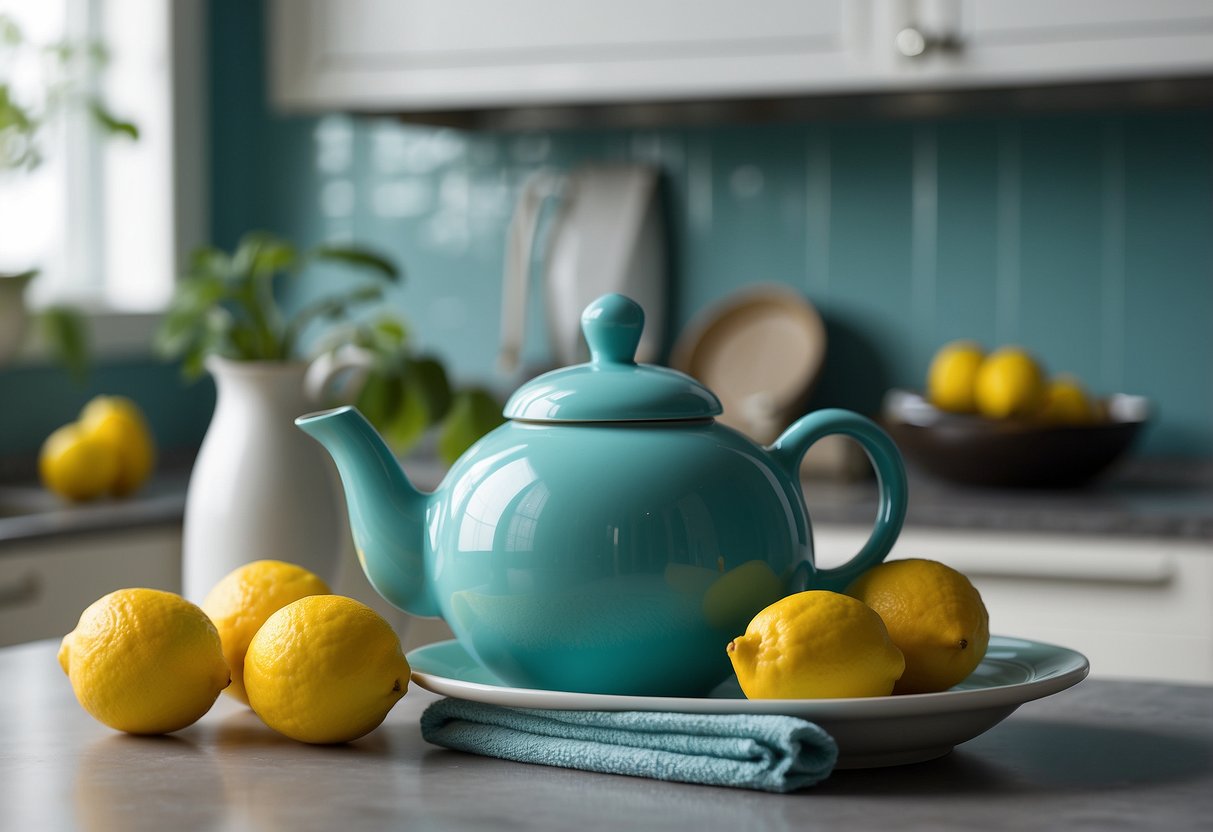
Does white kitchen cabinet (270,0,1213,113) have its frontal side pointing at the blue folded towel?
yes

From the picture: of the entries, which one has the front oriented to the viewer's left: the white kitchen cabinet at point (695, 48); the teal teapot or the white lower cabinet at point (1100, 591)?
the teal teapot

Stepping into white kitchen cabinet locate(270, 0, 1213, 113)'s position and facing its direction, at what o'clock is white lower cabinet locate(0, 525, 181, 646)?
The white lower cabinet is roughly at 2 o'clock from the white kitchen cabinet.

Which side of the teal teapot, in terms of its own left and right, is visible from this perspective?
left

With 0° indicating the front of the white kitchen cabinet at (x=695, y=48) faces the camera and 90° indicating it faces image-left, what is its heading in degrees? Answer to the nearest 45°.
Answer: approximately 0°

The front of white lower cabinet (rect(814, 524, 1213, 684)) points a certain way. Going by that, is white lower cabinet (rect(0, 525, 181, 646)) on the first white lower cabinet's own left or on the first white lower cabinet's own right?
on the first white lower cabinet's own right

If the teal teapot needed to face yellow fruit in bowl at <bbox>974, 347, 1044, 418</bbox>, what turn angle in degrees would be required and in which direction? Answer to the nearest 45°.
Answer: approximately 90° to its right
